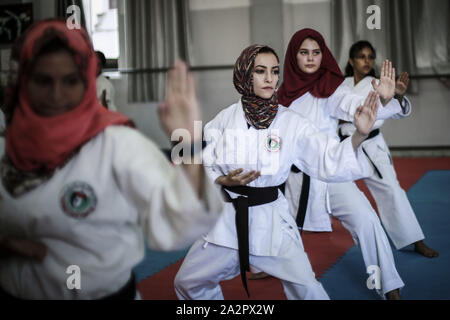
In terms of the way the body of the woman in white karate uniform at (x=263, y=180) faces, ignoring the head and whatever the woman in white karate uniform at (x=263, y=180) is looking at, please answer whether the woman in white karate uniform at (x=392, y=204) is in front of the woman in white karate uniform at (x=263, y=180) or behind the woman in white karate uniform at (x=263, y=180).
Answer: behind

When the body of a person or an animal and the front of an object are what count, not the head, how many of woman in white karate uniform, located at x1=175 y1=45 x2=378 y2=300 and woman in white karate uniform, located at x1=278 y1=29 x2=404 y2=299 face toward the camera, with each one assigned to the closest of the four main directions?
2

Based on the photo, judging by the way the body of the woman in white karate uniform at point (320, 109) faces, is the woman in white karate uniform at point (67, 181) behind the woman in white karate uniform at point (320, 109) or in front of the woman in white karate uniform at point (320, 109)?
in front

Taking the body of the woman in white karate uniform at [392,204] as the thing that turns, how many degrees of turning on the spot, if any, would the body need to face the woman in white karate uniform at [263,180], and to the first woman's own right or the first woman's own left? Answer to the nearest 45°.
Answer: approximately 45° to the first woman's own right

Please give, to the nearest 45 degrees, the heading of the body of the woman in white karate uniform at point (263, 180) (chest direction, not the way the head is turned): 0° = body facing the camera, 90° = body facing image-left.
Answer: approximately 0°

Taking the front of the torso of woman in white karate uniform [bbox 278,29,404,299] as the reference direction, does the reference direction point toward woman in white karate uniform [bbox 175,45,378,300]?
yes
